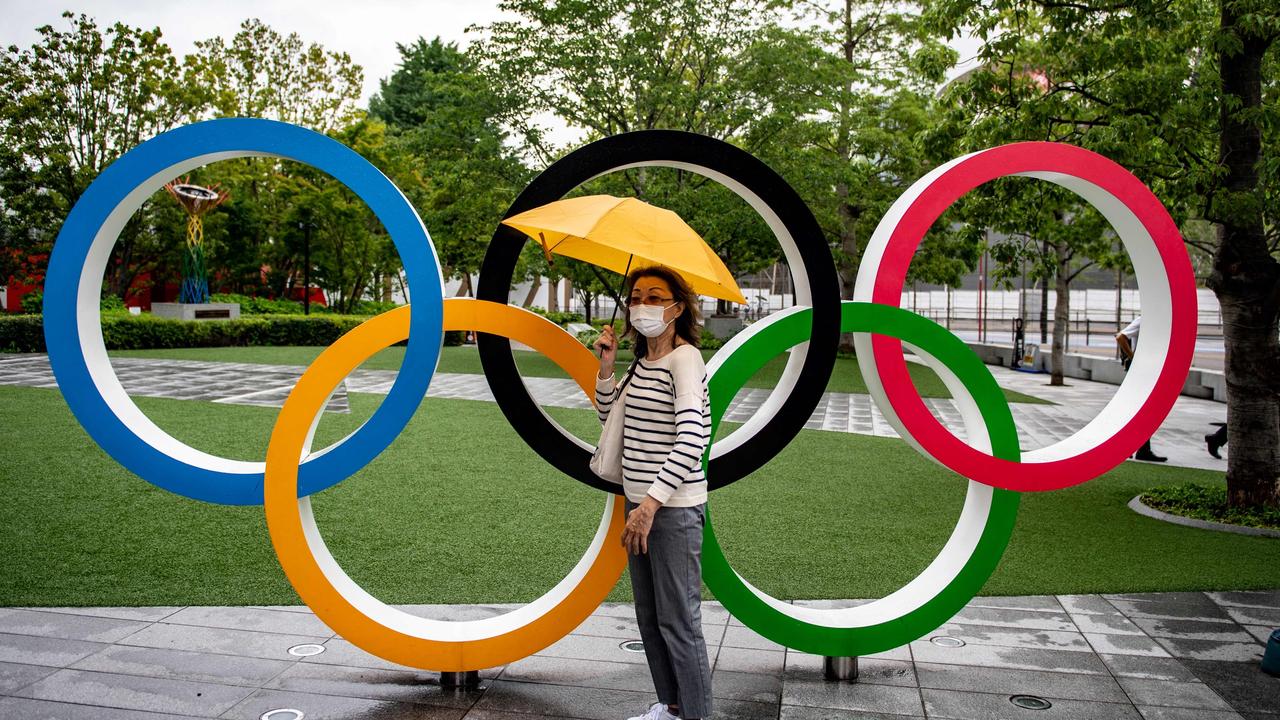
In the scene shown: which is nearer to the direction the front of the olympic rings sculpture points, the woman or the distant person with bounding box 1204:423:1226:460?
the woman

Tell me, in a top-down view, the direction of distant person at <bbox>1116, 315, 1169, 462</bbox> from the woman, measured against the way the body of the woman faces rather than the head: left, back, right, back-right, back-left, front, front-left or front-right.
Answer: back

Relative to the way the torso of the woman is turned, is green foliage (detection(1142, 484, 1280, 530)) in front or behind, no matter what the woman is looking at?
behind

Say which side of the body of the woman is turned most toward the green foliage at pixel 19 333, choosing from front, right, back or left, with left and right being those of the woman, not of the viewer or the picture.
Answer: right

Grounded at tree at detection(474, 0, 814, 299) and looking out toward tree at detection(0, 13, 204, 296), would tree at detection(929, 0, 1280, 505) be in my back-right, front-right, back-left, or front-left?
back-left

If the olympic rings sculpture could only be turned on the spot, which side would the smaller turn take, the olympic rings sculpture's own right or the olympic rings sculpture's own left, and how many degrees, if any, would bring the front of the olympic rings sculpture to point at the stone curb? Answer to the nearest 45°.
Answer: approximately 135° to the olympic rings sculpture's own left

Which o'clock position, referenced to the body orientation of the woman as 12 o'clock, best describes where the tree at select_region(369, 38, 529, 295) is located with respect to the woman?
The tree is roughly at 4 o'clock from the woman.

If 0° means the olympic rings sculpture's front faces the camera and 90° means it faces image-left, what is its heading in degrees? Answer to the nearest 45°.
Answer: approximately 0°

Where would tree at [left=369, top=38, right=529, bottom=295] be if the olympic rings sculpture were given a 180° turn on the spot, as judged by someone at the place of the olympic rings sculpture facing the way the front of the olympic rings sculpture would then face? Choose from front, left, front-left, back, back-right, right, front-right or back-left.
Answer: front
